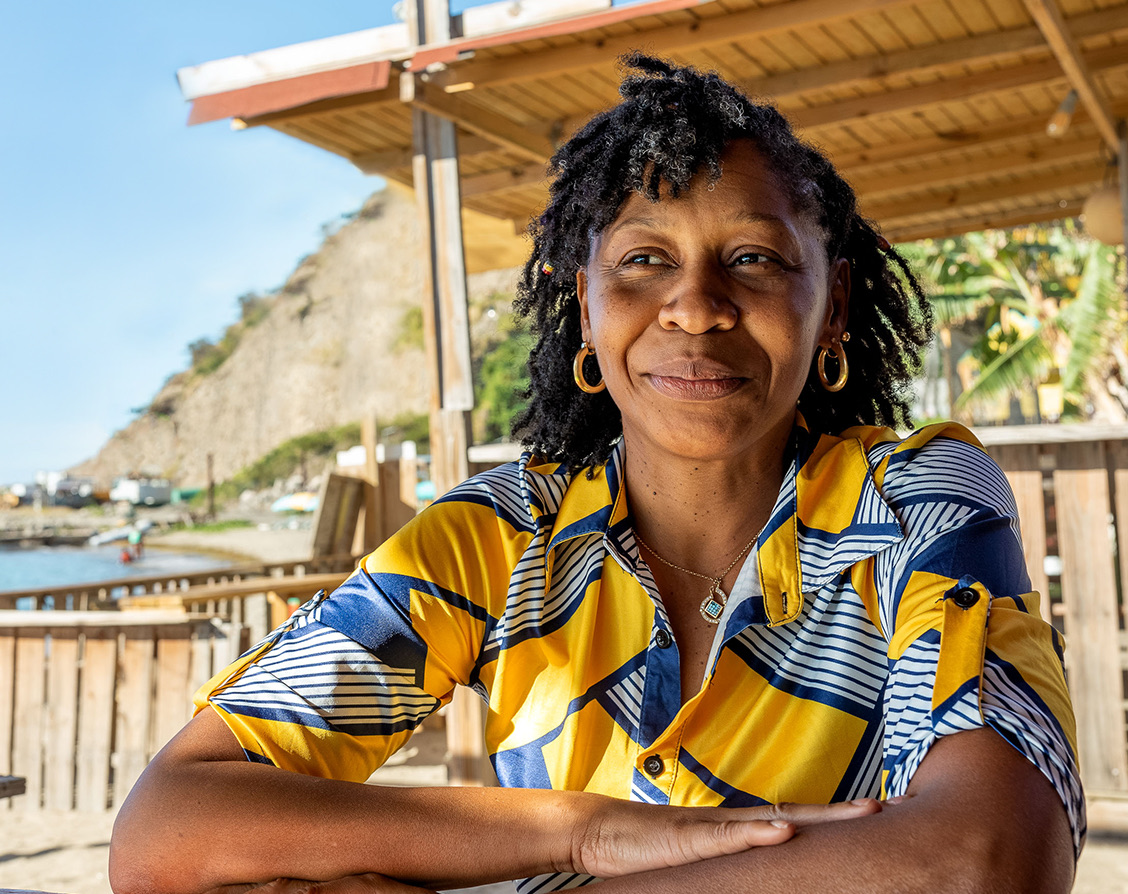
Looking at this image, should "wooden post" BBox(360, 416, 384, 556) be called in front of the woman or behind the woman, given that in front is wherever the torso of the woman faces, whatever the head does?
behind

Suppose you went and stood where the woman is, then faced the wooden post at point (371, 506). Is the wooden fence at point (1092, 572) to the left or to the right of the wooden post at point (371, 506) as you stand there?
right

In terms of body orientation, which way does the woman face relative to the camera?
toward the camera

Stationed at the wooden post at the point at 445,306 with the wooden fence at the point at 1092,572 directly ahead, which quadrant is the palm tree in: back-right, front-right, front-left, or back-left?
front-left

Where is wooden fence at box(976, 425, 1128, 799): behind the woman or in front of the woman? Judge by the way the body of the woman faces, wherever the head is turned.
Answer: behind

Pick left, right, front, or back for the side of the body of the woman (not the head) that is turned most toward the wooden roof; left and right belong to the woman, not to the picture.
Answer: back

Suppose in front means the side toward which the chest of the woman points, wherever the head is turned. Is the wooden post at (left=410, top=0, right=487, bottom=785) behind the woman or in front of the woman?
behind
